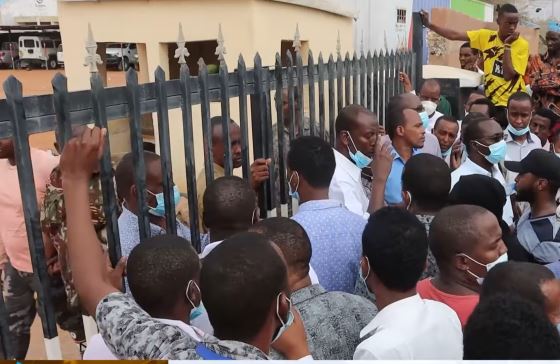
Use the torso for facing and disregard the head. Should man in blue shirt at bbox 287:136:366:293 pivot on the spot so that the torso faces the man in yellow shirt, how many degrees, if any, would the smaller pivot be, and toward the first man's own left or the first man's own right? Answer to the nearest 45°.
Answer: approximately 90° to the first man's own right

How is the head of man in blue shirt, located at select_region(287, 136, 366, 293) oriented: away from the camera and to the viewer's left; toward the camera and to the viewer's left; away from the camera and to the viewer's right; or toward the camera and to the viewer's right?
away from the camera and to the viewer's left

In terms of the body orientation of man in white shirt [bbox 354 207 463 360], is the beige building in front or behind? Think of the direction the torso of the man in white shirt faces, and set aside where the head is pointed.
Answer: in front

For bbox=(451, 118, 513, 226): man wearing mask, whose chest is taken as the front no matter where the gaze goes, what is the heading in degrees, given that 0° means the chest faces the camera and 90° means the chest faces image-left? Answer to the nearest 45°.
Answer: approximately 315°

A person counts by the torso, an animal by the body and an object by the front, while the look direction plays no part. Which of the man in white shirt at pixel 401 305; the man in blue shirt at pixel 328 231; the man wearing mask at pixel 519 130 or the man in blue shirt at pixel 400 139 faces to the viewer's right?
the man in blue shirt at pixel 400 139

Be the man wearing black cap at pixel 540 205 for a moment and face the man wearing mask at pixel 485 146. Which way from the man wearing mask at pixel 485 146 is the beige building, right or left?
left

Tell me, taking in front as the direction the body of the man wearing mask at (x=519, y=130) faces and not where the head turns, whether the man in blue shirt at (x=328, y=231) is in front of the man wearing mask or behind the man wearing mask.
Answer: in front

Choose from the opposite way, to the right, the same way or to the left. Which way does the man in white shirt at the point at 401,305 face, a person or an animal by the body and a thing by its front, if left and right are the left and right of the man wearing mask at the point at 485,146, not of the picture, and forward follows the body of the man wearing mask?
the opposite way

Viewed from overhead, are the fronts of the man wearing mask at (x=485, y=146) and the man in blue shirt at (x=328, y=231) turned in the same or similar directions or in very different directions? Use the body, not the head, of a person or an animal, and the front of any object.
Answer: very different directions

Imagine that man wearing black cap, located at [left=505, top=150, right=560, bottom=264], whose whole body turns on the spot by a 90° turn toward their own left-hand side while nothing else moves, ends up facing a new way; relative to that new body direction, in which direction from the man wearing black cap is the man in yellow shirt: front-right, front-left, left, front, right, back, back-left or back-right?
back

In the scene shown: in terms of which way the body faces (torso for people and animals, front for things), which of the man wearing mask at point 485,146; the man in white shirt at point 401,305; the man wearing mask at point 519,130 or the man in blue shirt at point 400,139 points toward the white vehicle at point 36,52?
the man in white shirt

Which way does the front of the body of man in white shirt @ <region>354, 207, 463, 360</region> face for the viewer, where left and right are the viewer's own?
facing away from the viewer and to the left of the viewer

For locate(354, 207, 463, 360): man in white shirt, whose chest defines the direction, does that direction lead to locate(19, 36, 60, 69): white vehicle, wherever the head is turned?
yes
